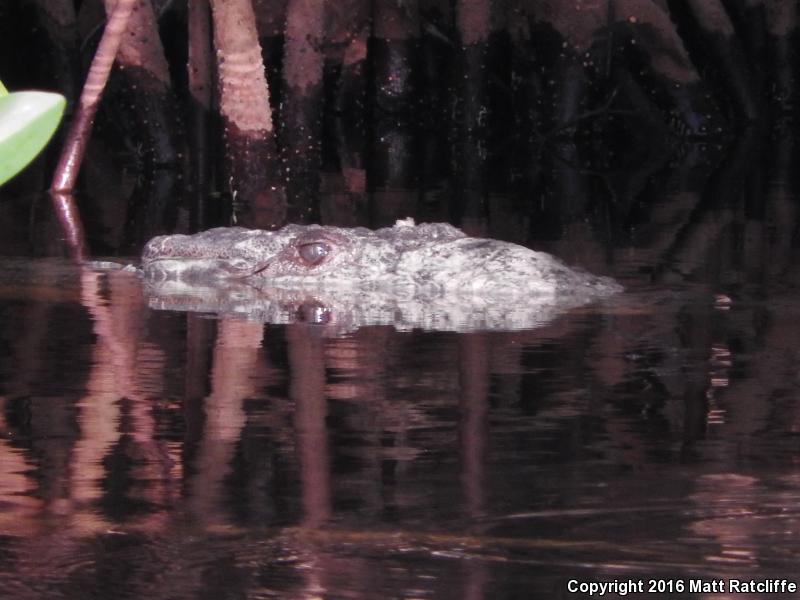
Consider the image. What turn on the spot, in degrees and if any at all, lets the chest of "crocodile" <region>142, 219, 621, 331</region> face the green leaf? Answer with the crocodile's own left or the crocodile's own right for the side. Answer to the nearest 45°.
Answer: approximately 90° to the crocodile's own left

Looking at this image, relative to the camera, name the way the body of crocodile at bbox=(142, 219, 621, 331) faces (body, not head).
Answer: to the viewer's left
